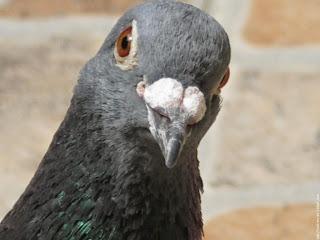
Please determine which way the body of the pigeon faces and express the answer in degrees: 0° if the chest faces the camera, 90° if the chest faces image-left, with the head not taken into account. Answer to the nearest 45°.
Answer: approximately 315°
